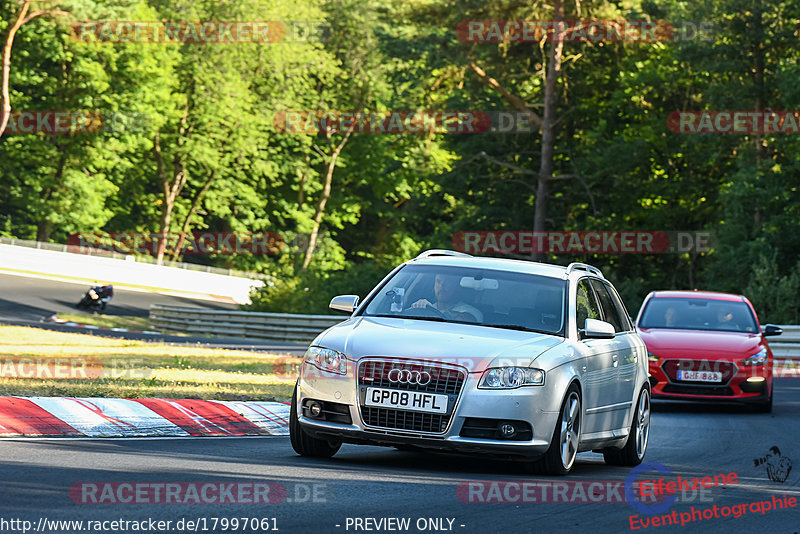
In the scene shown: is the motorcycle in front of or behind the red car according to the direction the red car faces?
behind

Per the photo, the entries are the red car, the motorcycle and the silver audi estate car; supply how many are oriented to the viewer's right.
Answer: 0

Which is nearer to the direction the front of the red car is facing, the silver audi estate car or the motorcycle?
the silver audi estate car

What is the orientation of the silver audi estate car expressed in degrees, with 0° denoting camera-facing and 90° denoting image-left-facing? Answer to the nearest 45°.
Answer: approximately 45°

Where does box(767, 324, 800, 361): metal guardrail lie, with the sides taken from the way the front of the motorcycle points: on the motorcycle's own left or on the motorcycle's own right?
on the motorcycle's own left

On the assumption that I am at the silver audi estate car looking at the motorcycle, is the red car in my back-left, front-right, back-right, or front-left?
front-right

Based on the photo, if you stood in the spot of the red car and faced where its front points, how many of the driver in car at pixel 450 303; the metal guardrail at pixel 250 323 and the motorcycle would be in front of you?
1

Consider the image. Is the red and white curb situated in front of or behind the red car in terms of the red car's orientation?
in front

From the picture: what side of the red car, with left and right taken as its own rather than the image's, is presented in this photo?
front

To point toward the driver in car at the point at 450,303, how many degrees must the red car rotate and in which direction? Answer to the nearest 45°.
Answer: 0° — it already faces them

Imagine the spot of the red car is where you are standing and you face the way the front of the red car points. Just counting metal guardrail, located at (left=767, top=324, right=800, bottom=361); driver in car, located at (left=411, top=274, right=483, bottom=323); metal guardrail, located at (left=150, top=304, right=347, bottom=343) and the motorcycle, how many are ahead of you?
1

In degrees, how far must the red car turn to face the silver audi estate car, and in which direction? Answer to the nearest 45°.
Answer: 0° — it already faces it

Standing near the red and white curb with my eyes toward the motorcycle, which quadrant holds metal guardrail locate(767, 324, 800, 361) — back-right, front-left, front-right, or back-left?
front-right

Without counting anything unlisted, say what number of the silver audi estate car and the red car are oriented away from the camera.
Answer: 0

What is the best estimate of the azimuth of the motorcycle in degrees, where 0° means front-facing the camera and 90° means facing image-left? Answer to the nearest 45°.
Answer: approximately 45°
